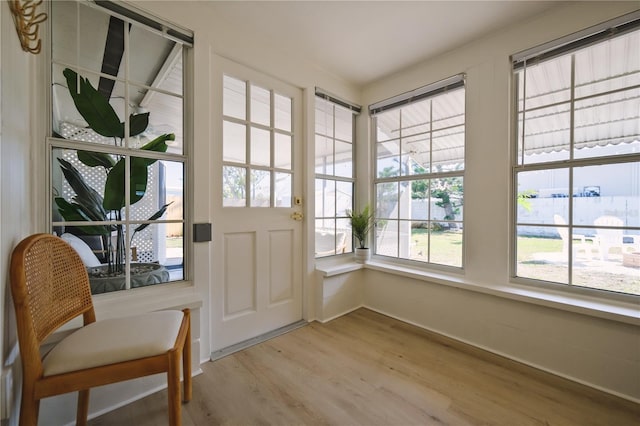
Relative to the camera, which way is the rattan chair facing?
to the viewer's right

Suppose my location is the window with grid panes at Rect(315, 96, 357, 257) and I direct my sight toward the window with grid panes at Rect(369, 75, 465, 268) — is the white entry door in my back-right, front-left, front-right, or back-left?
back-right

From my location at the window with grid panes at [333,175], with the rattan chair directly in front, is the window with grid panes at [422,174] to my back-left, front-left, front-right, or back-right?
back-left
